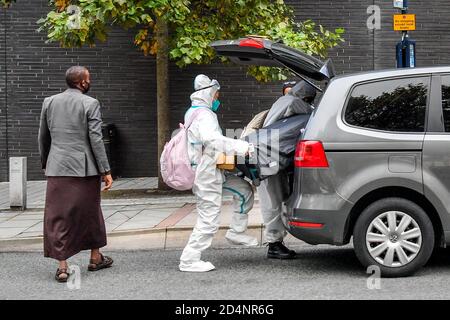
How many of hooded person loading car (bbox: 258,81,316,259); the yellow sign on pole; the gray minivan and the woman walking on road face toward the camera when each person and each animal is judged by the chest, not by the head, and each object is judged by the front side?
1

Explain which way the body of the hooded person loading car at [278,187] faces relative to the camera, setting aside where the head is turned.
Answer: to the viewer's right

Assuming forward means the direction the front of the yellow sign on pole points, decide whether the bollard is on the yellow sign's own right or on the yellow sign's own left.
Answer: on the yellow sign's own right

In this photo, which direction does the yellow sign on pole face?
toward the camera

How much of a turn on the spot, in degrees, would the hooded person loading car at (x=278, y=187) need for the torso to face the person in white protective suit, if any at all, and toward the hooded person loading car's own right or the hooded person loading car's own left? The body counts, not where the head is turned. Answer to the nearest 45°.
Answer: approximately 135° to the hooded person loading car's own right

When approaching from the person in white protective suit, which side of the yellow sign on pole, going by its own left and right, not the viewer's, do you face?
front

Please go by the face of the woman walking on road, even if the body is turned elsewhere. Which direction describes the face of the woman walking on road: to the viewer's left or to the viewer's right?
to the viewer's right

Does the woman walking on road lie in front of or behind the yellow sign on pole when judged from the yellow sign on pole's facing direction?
in front

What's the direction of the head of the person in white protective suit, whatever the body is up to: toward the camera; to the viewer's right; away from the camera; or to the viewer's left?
to the viewer's right

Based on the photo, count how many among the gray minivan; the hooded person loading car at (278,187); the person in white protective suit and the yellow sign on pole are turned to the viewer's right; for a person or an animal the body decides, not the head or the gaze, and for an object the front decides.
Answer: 3

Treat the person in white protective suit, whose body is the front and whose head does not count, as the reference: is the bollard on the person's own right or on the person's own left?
on the person's own left

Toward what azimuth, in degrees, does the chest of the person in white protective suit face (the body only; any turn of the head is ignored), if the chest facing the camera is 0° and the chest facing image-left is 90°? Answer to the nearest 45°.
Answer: approximately 270°

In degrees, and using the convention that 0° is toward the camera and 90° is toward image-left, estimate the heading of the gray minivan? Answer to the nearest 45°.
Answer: approximately 270°

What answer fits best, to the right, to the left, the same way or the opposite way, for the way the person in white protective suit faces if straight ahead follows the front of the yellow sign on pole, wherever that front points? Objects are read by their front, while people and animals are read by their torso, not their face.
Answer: to the left

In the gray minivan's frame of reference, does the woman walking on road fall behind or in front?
behind

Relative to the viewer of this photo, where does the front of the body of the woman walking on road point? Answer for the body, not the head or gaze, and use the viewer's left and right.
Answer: facing away from the viewer and to the right of the viewer
